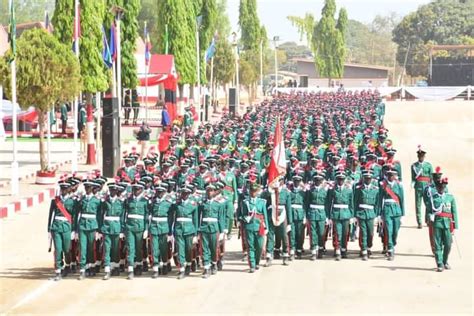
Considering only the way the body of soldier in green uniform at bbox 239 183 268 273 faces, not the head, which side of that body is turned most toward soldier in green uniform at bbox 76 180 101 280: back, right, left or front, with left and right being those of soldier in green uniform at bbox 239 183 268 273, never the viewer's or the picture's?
right

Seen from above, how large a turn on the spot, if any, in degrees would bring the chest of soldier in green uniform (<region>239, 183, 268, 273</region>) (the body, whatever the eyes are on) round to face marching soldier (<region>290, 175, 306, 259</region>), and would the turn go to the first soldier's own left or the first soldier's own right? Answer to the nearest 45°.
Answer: approximately 135° to the first soldier's own left

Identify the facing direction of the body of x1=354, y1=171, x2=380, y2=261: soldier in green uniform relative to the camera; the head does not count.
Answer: toward the camera

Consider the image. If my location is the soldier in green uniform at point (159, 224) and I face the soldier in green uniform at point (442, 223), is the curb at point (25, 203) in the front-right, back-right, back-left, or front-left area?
back-left

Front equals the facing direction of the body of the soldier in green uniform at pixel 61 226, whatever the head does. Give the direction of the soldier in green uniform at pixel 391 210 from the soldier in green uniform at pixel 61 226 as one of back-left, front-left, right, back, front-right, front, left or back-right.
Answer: left

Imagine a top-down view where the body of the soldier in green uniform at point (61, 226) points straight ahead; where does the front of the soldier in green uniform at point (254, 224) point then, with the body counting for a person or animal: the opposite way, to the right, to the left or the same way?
the same way

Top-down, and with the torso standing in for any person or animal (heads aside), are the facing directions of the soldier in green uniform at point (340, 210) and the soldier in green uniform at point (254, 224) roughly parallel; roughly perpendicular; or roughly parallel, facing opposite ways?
roughly parallel

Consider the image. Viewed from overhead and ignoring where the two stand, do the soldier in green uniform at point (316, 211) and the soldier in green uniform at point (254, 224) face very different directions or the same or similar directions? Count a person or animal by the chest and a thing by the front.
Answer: same or similar directions

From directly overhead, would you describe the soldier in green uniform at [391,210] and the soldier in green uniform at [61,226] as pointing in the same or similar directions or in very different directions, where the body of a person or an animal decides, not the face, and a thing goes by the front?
same or similar directions

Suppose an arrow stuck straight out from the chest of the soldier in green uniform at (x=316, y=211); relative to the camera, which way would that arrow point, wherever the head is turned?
toward the camera

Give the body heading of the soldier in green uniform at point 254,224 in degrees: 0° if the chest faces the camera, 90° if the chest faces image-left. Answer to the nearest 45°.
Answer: approximately 0°

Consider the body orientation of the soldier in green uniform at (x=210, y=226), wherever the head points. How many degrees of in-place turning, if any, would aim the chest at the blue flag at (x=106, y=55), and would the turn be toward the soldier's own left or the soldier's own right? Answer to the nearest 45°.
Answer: approximately 180°

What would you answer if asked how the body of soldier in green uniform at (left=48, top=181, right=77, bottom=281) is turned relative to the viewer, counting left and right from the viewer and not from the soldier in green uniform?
facing the viewer

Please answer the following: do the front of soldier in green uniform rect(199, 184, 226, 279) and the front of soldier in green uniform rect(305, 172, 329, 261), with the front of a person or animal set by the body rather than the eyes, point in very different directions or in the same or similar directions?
same or similar directions

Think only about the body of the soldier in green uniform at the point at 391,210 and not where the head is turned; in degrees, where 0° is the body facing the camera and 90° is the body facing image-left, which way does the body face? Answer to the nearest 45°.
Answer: approximately 0°

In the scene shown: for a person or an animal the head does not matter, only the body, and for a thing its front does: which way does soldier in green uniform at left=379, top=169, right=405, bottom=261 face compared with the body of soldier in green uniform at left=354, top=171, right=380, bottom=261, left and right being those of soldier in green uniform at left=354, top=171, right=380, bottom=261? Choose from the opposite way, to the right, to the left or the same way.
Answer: the same way

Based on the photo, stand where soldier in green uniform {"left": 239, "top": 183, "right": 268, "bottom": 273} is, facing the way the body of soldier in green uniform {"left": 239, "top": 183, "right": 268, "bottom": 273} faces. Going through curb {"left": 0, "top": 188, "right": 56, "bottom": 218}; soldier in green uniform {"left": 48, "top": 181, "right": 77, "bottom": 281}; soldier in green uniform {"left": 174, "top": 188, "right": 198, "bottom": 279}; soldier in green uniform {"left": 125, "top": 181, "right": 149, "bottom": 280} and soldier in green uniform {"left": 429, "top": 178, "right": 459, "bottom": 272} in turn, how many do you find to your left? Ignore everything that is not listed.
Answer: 1
